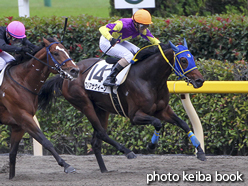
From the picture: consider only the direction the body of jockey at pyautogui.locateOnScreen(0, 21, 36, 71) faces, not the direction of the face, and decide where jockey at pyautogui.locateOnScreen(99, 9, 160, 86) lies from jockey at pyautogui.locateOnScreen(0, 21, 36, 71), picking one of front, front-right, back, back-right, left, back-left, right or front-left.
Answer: front

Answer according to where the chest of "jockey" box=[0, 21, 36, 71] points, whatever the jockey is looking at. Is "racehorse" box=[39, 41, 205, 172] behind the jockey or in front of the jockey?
in front

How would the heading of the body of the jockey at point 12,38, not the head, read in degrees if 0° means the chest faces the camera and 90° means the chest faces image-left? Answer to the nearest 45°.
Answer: approximately 270°

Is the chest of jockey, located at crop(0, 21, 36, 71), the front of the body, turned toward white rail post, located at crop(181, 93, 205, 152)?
yes
